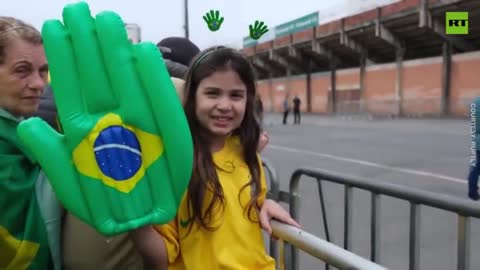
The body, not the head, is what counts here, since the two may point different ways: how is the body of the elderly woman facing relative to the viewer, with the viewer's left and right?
facing the viewer and to the right of the viewer

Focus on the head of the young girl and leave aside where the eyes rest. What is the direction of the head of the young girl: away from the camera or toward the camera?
toward the camera

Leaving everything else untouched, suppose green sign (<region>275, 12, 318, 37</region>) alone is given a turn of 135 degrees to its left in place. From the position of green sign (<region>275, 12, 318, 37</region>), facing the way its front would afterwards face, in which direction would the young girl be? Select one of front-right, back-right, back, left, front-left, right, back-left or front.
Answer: right

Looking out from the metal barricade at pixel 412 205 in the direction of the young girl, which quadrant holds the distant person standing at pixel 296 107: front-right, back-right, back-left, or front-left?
back-right

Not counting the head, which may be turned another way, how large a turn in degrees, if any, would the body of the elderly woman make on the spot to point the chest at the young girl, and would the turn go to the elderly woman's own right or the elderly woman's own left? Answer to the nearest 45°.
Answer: approximately 45° to the elderly woman's own left

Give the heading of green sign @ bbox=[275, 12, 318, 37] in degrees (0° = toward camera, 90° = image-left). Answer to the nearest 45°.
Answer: approximately 45°

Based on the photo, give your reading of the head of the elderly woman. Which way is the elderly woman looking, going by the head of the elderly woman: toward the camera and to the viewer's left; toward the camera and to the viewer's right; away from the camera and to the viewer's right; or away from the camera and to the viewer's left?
toward the camera and to the viewer's right

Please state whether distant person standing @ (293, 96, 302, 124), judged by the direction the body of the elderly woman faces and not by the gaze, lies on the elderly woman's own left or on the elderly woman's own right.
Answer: on the elderly woman's own left
